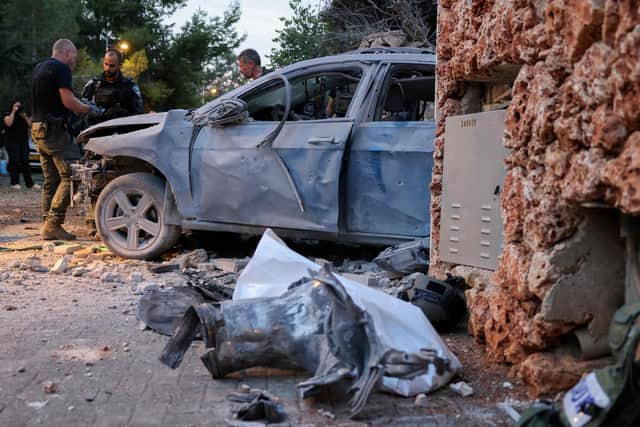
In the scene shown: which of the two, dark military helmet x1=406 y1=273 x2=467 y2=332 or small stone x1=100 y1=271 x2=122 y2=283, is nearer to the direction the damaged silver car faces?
the small stone

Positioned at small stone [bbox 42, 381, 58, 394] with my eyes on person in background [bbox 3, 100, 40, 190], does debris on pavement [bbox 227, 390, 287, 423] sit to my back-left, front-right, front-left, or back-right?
back-right

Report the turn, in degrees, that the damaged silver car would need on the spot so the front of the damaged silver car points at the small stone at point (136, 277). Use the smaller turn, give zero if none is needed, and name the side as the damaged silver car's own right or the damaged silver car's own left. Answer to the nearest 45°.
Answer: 0° — it already faces it

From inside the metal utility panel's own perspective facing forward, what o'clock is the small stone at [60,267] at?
The small stone is roughly at 2 o'clock from the metal utility panel.

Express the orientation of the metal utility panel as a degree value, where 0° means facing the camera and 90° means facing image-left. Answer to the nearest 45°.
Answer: approximately 45°

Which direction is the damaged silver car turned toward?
to the viewer's left

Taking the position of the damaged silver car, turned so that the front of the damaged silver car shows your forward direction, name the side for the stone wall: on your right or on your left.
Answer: on your left

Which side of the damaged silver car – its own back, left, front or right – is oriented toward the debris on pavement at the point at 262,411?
left

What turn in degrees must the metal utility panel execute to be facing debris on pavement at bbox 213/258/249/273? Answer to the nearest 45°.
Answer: approximately 90° to its right

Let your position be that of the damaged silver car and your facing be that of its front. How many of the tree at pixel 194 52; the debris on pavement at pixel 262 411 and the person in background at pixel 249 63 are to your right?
2

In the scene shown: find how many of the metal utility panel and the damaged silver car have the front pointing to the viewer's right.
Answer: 0

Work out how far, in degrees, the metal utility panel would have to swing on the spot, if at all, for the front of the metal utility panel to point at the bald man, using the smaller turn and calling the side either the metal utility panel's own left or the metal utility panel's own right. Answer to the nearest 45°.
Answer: approximately 90° to the metal utility panel's own right

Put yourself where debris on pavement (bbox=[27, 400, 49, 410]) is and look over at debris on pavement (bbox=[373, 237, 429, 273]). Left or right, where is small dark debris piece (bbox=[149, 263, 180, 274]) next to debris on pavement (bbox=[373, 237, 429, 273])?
left

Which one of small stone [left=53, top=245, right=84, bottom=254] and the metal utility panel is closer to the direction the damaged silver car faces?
the small stone

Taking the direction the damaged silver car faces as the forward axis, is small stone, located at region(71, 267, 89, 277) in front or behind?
in front
